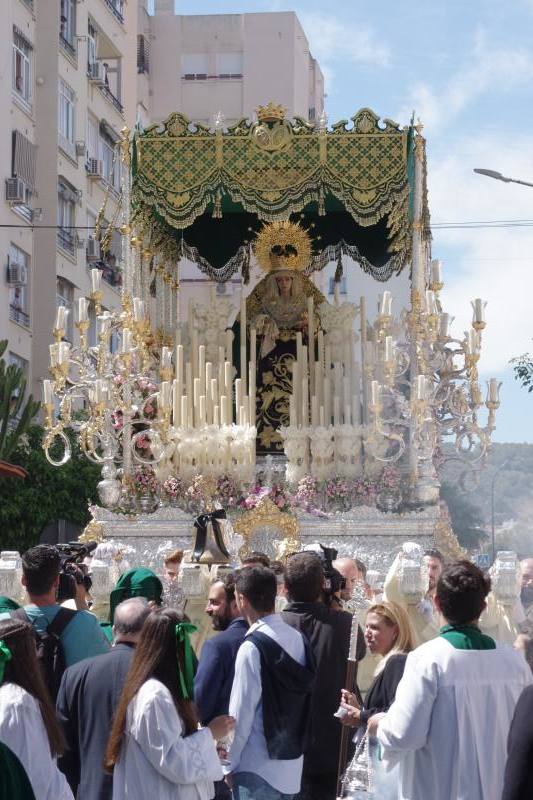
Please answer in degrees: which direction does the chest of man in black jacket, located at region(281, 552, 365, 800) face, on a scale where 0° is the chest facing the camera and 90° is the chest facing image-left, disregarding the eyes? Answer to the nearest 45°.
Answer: approximately 180°

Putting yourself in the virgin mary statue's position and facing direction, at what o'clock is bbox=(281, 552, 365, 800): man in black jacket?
The man in black jacket is roughly at 12 o'clock from the virgin mary statue.

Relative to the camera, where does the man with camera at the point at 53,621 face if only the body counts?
away from the camera

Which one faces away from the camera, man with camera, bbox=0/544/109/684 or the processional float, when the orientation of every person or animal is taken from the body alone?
the man with camera

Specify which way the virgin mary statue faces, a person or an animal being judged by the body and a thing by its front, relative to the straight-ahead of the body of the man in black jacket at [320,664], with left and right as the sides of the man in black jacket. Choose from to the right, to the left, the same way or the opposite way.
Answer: the opposite way

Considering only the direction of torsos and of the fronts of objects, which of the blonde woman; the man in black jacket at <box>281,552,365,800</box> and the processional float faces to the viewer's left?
the blonde woman

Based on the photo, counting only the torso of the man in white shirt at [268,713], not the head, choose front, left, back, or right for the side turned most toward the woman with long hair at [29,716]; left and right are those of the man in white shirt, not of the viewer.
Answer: left

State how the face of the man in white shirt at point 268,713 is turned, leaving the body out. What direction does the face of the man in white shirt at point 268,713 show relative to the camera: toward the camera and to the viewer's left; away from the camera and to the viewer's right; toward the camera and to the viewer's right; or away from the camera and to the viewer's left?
away from the camera and to the viewer's left

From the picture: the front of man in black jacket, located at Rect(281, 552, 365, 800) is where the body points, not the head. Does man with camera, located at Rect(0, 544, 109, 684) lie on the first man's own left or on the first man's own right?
on the first man's own left

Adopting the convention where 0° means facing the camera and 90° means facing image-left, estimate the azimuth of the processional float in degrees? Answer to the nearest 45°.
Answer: approximately 0°

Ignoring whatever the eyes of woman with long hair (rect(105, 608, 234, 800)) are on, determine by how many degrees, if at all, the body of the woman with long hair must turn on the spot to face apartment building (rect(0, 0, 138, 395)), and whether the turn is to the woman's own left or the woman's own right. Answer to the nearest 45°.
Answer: approximately 45° to the woman's own left

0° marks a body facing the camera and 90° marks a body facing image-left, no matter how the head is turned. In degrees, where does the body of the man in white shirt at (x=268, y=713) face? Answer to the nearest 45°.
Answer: approximately 135°
